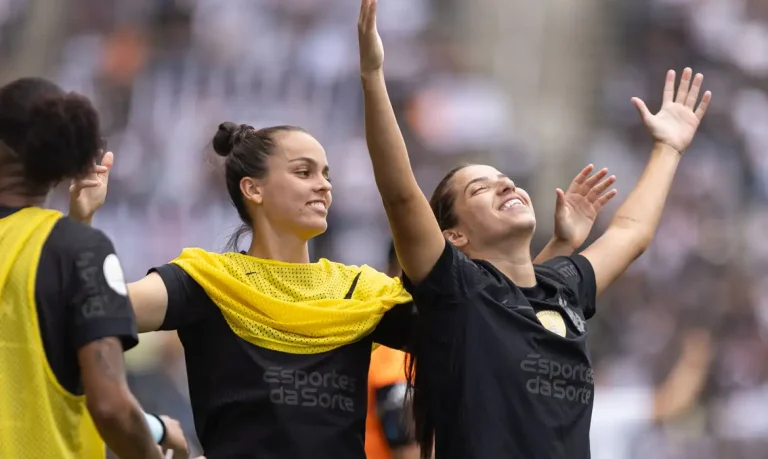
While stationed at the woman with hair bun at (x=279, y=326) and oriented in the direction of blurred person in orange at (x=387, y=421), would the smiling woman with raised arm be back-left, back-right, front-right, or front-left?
front-right

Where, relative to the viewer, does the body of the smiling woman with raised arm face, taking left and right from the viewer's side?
facing the viewer and to the right of the viewer

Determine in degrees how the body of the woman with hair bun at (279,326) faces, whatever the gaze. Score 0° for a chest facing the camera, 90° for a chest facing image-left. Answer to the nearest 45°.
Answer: approximately 315°

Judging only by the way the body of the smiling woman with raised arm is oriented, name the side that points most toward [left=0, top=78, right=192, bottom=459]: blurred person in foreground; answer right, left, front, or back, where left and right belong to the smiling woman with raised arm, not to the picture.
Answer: right

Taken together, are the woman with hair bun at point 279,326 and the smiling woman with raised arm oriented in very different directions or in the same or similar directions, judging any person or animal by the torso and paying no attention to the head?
same or similar directions

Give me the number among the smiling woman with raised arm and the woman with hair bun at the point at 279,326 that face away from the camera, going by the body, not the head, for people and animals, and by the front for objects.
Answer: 0

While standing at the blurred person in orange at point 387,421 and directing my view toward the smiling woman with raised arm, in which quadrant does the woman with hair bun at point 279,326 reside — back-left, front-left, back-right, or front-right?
front-right

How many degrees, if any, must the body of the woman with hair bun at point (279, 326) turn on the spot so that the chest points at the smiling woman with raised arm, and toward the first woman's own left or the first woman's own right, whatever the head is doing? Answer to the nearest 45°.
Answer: approximately 45° to the first woman's own left

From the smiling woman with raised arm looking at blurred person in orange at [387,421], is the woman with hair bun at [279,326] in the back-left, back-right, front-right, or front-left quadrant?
front-left
